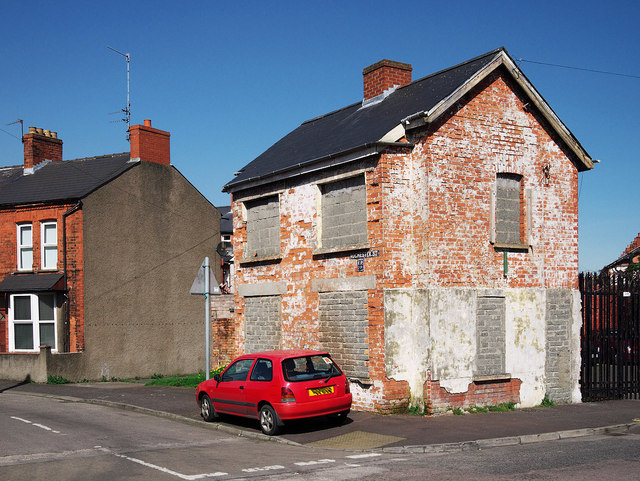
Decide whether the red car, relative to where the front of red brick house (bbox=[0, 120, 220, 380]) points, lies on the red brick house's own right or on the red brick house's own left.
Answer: on the red brick house's own left

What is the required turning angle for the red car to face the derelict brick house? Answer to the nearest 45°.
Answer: approximately 90° to its right

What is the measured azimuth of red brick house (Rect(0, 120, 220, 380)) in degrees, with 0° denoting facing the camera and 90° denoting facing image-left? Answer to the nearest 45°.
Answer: approximately 45°

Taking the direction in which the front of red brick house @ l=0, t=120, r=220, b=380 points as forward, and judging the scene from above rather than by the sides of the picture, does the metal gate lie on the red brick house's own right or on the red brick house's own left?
on the red brick house's own left

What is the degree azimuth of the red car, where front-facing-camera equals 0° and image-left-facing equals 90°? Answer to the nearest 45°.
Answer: approximately 135°
